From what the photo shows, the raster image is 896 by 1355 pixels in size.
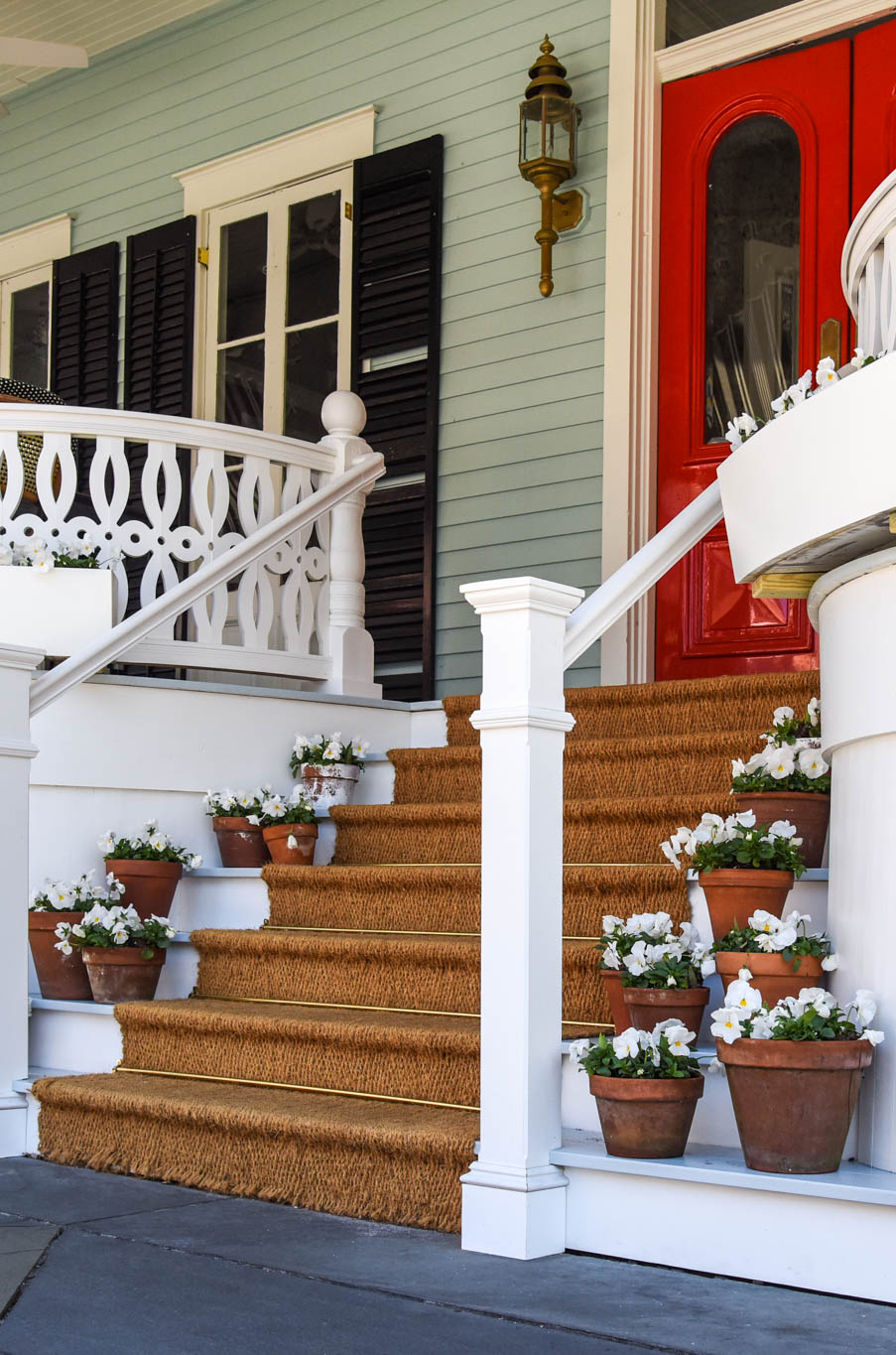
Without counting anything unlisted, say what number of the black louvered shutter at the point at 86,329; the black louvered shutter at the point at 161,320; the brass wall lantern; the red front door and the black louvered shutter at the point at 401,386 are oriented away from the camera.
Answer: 0

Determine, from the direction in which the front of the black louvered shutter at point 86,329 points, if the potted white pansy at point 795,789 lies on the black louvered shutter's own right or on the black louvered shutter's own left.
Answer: on the black louvered shutter's own left

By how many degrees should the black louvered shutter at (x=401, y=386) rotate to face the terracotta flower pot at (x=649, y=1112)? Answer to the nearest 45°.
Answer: approximately 45° to its left

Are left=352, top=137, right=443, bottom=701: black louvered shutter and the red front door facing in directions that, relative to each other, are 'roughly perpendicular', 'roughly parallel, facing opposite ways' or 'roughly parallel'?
roughly parallel

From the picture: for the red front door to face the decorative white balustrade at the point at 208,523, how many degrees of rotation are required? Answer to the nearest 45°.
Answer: approximately 45° to its right

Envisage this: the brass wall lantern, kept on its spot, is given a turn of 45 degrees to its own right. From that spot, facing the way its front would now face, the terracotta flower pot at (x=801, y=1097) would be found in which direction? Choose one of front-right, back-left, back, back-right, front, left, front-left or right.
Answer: left

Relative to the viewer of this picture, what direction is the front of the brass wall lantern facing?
facing the viewer and to the left of the viewer

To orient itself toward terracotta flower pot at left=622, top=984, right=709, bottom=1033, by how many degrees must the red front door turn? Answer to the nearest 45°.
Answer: approximately 45° to its left

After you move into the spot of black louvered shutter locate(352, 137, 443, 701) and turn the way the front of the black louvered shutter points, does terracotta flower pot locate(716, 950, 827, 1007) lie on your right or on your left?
on your left

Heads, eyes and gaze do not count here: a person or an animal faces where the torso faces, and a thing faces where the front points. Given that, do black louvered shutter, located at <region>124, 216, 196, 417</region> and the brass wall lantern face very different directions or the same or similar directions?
same or similar directions

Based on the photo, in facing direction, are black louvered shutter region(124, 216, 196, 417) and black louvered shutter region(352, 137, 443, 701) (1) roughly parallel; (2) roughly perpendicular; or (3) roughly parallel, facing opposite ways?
roughly parallel

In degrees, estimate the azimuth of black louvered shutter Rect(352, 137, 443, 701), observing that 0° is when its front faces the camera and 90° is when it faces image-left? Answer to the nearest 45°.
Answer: approximately 45°

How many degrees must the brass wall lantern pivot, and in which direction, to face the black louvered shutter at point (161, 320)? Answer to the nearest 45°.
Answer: approximately 90° to its right

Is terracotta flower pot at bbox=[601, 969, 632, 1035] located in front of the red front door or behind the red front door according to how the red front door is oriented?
in front

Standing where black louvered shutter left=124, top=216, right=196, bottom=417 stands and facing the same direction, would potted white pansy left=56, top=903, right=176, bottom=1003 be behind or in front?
in front

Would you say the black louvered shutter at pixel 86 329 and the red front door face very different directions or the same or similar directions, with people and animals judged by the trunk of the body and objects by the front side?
same or similar directions

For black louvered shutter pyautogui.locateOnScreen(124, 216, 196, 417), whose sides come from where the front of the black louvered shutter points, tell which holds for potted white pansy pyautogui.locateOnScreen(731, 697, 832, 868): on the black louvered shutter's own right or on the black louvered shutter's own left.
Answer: on the black louvered shutter's own left

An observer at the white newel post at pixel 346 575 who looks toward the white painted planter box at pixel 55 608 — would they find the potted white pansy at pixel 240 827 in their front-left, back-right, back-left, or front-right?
front-left

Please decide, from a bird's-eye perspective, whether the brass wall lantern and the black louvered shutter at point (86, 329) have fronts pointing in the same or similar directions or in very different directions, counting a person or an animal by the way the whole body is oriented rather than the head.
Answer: same or similar directions
